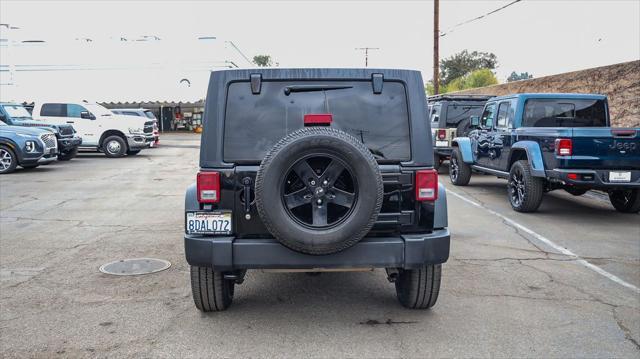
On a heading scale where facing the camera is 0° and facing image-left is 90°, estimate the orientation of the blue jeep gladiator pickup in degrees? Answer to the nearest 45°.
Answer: approximately 135°

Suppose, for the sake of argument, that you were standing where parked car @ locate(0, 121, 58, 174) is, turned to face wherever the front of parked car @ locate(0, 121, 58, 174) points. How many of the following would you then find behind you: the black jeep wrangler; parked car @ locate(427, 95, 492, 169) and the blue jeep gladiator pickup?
0

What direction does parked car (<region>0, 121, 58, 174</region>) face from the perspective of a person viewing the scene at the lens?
facing the viewer and to the right of the viewer

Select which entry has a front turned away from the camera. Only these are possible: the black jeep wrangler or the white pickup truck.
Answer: the black jeep wrangler

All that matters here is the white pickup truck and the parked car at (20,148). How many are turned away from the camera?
0

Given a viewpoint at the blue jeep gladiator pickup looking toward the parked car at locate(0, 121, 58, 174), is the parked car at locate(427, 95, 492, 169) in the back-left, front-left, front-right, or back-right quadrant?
front-right

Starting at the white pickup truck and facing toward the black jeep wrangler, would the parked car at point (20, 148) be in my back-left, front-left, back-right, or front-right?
front-right

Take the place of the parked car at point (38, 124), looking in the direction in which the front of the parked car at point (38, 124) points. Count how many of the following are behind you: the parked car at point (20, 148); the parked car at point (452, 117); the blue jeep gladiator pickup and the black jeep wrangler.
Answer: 0

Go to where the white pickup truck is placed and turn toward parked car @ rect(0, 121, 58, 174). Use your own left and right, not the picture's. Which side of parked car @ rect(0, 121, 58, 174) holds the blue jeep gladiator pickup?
left

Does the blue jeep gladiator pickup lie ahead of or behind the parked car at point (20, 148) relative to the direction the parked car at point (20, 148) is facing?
ahead

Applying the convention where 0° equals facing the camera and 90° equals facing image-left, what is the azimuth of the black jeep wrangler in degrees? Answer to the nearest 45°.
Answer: approximately 180°

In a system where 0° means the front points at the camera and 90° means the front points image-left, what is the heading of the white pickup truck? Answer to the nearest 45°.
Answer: approximately 315°

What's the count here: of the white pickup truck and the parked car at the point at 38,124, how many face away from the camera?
0

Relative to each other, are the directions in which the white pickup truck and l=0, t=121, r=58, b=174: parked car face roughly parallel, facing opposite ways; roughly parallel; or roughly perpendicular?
roughly parallel

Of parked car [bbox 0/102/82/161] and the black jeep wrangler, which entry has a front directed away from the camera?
the black jeep wrangler

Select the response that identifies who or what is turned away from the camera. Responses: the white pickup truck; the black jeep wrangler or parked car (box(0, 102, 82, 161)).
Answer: the black jeep wrangler

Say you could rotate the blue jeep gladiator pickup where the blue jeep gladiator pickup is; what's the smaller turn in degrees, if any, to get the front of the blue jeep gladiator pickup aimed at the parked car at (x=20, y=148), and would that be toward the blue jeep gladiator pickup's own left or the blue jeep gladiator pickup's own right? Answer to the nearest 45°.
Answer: approximately 45° to the blue jeep gladiator pickup's own left

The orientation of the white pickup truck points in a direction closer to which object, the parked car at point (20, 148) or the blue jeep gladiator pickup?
the blue jeep gladiator pickup

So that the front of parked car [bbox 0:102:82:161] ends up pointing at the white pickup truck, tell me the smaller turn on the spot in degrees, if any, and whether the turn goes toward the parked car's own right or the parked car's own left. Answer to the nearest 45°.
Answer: approximately 90° to the parked car's own left
